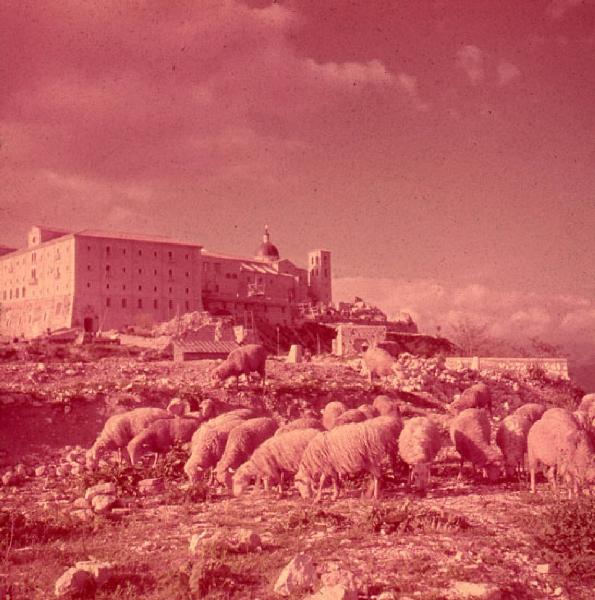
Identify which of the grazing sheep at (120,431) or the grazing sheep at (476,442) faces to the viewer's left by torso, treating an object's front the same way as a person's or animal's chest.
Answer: the grazing sheep at (120,431)

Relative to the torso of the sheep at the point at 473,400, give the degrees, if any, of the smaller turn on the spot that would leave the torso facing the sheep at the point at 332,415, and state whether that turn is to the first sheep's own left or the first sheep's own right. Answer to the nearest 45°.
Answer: approximately 45° to the first sheep's own left

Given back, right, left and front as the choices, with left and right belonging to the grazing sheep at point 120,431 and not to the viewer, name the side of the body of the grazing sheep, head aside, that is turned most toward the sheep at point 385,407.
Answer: back

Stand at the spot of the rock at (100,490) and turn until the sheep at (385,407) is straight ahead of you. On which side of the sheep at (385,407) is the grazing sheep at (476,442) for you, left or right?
right

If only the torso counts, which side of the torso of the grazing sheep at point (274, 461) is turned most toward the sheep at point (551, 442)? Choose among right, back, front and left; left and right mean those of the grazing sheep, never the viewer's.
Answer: back

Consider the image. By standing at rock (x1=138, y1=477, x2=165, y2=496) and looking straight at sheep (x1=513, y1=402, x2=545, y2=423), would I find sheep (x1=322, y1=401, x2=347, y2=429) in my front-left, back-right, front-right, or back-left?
front-left

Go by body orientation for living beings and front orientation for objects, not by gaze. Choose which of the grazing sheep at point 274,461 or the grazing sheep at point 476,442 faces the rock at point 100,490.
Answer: the grazing sheep at point 274,461

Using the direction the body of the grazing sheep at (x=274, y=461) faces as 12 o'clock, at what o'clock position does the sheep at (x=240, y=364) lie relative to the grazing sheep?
The sheep is roughly at 3 o'clock from the grazing sheep.

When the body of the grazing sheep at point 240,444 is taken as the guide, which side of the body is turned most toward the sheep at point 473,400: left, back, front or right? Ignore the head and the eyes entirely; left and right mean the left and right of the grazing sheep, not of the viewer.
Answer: back

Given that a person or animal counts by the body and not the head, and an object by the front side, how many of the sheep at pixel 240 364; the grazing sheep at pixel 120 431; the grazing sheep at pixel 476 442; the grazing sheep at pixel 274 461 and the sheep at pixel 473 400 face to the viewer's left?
4

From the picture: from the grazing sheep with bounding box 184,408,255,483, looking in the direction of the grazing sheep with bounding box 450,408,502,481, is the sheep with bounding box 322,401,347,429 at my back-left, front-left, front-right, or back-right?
front-left

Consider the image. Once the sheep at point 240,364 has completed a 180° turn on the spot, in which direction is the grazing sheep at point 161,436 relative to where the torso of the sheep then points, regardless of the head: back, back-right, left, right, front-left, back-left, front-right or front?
right

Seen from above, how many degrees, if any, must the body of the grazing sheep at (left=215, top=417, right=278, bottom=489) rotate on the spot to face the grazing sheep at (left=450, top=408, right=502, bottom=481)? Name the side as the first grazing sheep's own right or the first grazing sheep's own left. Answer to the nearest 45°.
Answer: approximately 135° to the first grazing sheep's own left

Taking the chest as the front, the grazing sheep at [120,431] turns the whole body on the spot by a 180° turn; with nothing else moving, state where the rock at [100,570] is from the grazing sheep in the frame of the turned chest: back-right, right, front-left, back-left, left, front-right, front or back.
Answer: right

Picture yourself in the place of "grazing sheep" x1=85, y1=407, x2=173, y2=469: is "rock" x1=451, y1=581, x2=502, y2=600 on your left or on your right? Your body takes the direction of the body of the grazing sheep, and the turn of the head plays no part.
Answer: on your left

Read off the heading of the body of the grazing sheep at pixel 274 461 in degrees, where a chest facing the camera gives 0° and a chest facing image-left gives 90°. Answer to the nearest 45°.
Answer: approximately 90°

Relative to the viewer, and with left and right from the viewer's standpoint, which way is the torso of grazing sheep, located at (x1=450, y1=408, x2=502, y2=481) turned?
facing the viewer and to the right of the viewer

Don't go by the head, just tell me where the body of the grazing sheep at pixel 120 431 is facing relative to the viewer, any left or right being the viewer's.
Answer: facing to the left of the viewer
